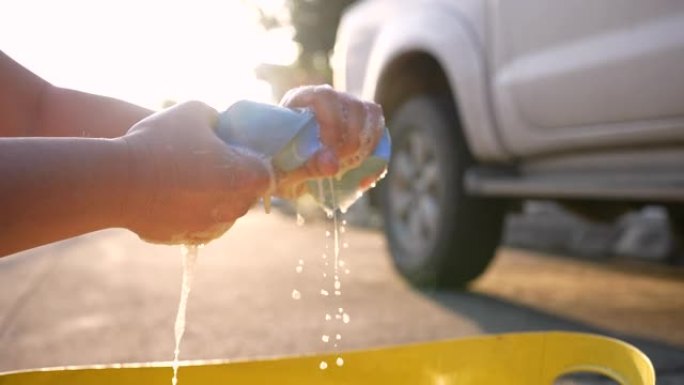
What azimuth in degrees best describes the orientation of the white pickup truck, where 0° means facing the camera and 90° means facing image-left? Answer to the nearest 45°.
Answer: approximately 135°

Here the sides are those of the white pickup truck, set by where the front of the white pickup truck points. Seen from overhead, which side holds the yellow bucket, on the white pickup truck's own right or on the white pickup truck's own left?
on the white pickup truck's own left

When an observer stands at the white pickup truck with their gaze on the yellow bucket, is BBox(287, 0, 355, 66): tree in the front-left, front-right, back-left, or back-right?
back-right

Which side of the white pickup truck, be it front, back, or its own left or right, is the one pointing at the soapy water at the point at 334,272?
left

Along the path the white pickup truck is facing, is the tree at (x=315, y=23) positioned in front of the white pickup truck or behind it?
in front
